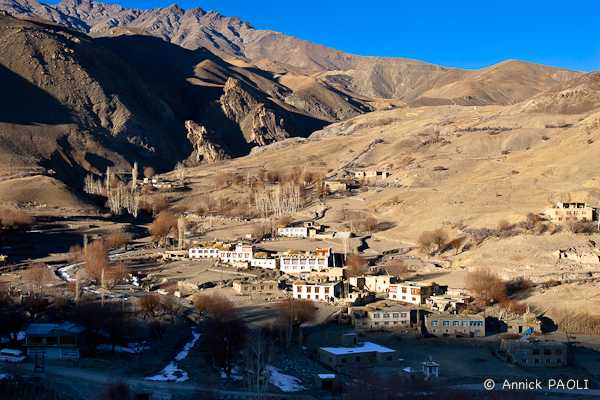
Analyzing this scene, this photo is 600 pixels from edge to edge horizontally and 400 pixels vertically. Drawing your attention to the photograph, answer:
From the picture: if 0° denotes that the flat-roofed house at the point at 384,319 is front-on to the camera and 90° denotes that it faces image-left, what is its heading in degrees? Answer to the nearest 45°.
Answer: approximately 0°

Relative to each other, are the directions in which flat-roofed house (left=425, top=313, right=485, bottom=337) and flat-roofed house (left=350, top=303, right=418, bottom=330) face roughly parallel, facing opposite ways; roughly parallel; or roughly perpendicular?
roughly parallel

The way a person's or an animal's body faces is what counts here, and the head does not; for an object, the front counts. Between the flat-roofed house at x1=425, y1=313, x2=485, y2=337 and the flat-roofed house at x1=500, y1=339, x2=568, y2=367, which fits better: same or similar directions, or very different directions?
same or similar directions

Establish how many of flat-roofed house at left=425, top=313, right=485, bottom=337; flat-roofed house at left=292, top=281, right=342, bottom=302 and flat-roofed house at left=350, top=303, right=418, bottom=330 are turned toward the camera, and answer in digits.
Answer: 3

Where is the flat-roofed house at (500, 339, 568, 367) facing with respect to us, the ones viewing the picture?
facing the viewer

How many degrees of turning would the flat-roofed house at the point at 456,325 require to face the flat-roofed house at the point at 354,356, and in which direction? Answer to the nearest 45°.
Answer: approximately 45° to its right

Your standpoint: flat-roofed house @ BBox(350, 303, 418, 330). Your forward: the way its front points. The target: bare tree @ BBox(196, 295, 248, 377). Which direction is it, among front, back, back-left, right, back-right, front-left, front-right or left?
front-right

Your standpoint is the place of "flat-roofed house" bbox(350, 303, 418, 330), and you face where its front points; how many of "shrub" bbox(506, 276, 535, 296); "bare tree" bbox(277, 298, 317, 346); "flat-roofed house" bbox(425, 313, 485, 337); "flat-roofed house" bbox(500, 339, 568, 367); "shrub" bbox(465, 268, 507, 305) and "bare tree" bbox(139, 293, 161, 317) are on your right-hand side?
2

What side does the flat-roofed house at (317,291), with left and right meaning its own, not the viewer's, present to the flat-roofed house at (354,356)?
front

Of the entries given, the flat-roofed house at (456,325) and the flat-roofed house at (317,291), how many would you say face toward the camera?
2

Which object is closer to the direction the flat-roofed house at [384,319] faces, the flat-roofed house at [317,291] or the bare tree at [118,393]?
the bare tree

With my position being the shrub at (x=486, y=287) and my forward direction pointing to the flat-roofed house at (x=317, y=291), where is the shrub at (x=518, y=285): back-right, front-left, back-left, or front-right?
back-right

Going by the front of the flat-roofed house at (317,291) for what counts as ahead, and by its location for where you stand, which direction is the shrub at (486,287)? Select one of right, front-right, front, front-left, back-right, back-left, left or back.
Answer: left

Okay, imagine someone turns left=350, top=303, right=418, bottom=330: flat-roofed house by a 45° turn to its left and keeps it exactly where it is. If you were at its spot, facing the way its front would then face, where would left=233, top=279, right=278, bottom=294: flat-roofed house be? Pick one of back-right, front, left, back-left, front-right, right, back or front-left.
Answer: back

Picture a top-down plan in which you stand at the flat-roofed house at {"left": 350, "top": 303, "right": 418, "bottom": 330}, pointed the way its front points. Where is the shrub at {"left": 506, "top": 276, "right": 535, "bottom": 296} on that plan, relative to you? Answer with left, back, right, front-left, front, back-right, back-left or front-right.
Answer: back-left

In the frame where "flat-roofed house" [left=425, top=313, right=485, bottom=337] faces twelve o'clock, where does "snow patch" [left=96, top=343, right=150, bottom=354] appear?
The snow patch is roughly at 2 o'clock from the flat-roofed house.

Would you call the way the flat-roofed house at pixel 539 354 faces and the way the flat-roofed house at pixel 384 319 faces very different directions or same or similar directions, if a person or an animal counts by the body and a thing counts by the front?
same or similar directions

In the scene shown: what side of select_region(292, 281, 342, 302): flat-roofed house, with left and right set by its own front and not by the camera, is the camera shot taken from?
front
